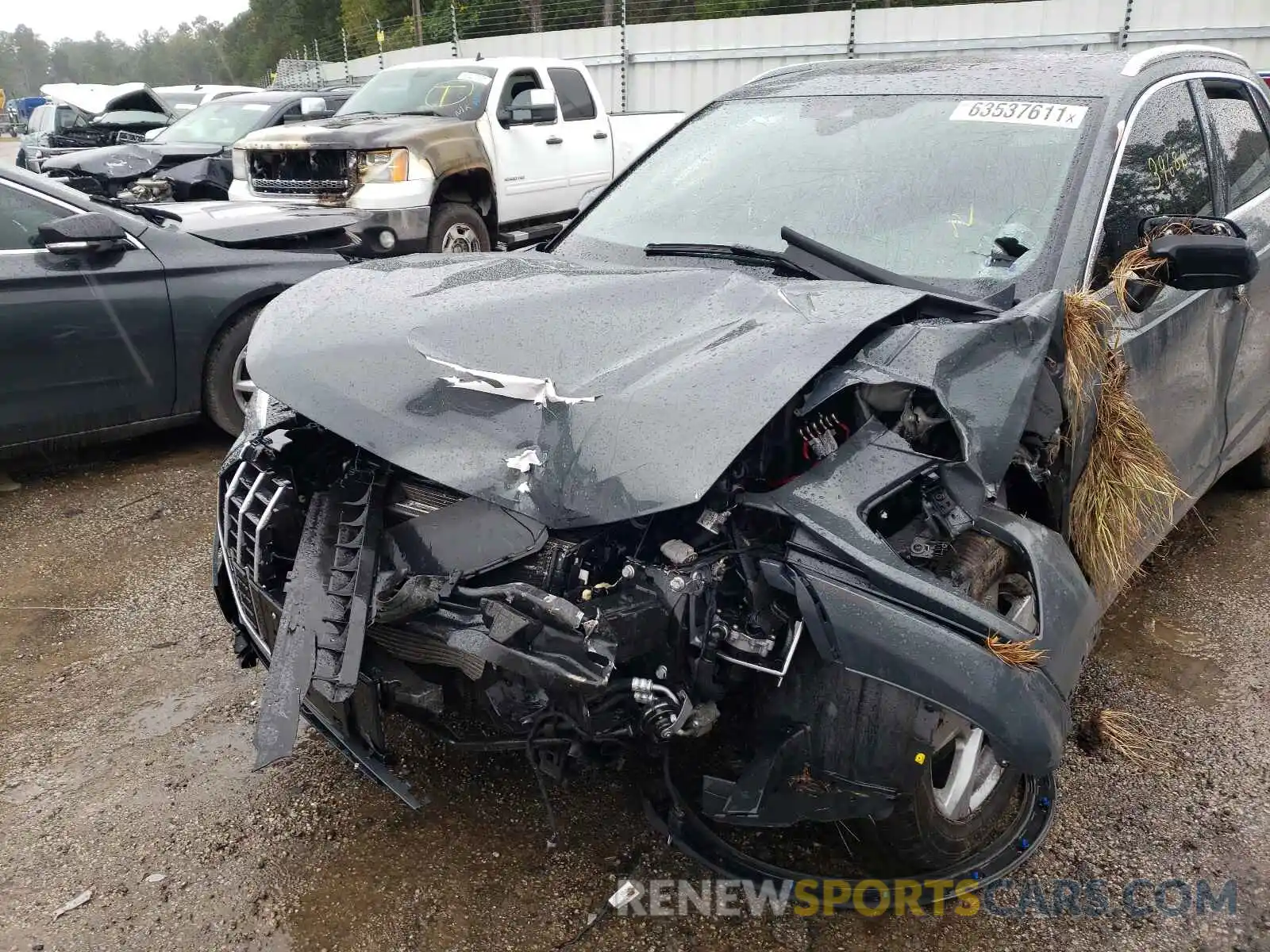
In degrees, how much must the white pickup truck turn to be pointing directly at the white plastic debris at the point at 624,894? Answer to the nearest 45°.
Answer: approximately 45° to its left

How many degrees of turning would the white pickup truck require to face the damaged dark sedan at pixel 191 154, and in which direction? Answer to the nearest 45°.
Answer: approximately 90° to its right

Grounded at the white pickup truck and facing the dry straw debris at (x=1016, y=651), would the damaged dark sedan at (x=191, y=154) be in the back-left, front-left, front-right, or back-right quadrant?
back-right

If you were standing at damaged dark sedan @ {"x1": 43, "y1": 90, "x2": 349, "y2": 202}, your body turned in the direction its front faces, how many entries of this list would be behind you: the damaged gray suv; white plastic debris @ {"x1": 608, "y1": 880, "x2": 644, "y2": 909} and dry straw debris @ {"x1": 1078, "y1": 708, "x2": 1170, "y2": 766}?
0

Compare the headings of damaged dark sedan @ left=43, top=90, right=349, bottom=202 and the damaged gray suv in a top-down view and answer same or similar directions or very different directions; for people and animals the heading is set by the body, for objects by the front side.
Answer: same or similar directions

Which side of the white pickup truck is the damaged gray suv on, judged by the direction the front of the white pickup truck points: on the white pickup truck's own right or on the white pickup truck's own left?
on the white pickup truck's own left

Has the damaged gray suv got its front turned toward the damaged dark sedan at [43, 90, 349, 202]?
no

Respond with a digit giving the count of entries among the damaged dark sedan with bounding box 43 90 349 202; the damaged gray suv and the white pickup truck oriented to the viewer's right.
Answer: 0

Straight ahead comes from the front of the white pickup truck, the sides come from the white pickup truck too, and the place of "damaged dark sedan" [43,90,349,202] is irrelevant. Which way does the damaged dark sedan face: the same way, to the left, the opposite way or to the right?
the same way

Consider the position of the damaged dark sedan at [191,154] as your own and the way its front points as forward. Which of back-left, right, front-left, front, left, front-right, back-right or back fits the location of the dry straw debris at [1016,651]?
front-left

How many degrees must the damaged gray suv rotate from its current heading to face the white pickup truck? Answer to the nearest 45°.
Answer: approximately 135° to its right

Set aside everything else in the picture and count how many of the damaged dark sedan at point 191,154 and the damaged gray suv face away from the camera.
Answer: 0

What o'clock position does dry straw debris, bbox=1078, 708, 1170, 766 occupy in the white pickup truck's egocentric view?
The dry straw debris is roughly at 10 o'clock from the white pickup truck.

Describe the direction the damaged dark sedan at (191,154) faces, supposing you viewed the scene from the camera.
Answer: facing the viewer and to the left of the viewer

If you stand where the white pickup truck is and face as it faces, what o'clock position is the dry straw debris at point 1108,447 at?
The dry straw debris is roughly at 10 o'clock from the white pickup truck.

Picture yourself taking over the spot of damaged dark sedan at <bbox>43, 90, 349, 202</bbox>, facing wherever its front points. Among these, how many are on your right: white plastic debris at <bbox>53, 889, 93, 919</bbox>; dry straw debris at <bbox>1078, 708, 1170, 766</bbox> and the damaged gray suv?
0

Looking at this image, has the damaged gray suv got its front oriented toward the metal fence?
no

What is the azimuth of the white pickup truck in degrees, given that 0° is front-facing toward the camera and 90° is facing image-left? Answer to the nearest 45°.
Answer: approximately 45°
